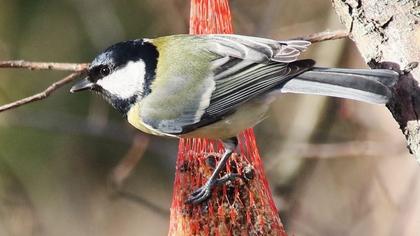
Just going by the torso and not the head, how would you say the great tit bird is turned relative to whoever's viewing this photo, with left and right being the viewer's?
facing to the left of the viewer

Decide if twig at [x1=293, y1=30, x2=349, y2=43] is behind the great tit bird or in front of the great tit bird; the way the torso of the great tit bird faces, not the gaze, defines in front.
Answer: behind
